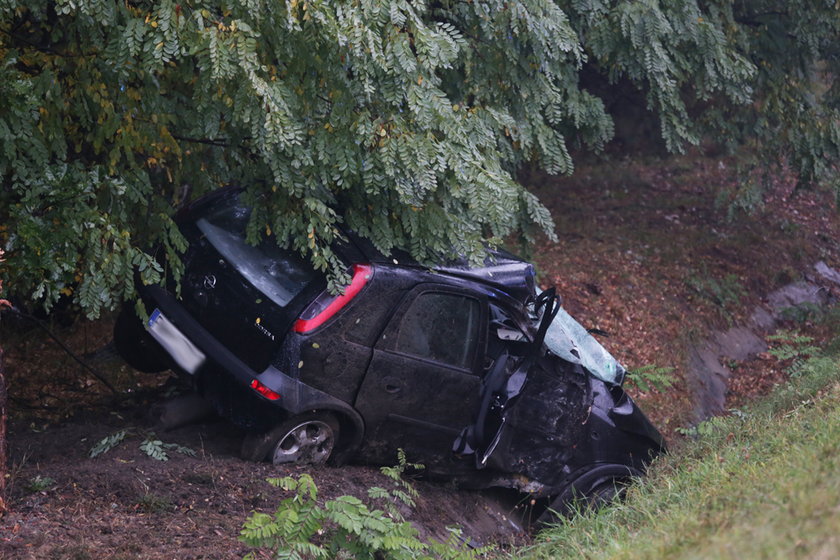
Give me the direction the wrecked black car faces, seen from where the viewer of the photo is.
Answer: facing away from the viewer and to the right of the viewer
